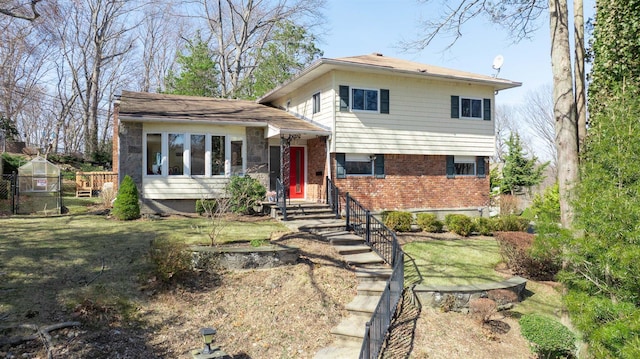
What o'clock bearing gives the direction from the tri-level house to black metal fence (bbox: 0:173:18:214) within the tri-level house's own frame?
The black metal fence is roughly at 3 o'clock from the tri-level house.

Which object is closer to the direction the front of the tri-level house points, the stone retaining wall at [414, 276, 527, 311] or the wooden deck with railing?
the stone retaining wall

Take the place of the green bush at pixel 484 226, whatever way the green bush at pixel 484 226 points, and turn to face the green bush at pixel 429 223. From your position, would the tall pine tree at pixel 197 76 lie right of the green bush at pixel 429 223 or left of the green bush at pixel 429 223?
right

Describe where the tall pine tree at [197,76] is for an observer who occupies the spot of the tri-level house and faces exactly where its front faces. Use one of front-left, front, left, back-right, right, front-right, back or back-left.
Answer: back-right

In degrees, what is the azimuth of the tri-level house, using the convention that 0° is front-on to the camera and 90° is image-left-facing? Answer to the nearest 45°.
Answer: approximately 0°

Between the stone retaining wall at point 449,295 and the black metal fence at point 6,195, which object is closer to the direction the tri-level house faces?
the stone retaining wall

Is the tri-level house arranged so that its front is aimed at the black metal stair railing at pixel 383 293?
yes

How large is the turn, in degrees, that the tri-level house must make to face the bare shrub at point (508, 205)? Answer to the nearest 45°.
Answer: approximately 90° to its left

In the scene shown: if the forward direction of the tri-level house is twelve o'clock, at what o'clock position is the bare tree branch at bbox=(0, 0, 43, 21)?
The bare tree branch is roughly at 3 o'clock from the tri-level house.
